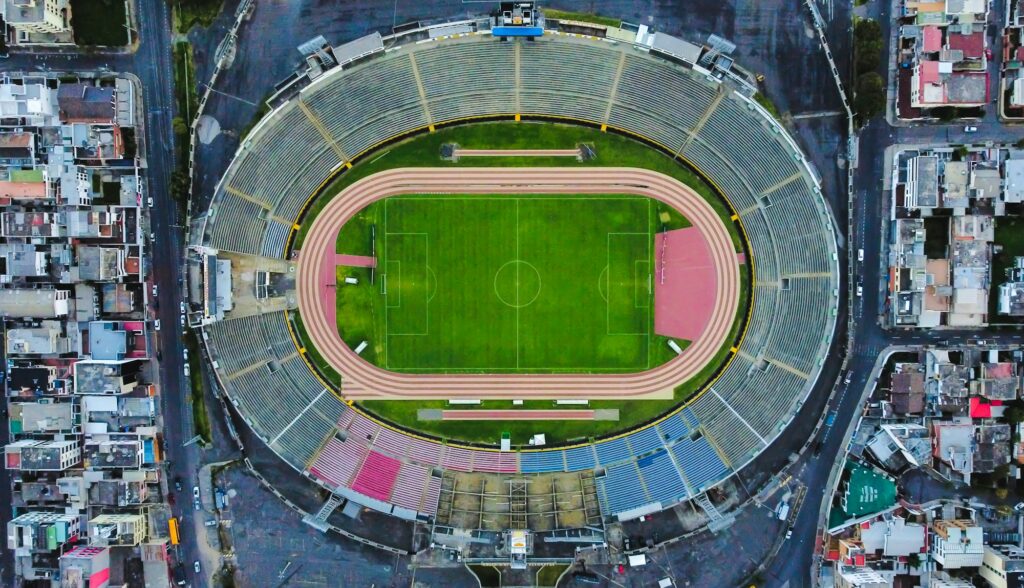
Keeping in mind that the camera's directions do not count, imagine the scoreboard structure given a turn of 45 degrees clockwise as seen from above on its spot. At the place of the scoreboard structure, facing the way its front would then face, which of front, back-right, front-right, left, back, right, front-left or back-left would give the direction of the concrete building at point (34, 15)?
front-right

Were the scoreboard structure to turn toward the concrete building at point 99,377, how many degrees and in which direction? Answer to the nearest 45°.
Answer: approximately 90° to its right

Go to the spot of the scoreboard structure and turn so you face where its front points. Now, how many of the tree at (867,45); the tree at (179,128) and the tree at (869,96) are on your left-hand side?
2

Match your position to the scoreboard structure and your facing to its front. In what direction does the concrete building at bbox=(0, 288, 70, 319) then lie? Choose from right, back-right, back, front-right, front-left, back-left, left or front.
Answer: right

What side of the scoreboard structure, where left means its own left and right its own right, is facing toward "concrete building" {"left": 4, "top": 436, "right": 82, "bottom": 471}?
right

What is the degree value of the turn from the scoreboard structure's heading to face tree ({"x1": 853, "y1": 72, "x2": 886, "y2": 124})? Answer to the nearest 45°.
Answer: approximately 90° to its left

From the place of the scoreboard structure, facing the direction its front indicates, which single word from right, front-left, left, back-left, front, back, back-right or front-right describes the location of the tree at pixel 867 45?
left

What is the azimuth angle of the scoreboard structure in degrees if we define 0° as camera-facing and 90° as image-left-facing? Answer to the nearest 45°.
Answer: approximately 0°

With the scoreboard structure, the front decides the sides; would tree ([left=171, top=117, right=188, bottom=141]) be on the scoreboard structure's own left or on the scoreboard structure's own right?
on the scoreboard structure's own right
